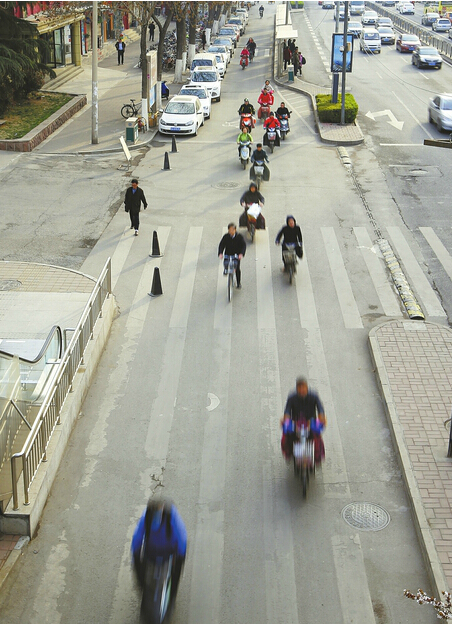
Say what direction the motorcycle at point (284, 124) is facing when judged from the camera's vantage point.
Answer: facing the viewer

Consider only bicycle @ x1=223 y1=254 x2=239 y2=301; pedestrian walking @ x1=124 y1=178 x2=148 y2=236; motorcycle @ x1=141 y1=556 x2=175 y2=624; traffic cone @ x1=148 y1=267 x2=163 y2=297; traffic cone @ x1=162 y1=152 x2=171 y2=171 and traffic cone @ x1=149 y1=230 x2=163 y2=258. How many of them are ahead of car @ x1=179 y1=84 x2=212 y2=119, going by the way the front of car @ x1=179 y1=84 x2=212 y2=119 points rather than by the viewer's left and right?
6

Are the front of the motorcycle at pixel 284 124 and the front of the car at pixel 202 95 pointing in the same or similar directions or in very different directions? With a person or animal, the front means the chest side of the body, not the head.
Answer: same or similar directions

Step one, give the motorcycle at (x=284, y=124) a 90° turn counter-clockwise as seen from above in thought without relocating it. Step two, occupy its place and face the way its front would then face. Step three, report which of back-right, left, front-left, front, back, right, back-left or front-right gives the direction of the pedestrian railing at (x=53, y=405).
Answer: right

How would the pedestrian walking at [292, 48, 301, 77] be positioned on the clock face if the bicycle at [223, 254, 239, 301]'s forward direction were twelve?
The pedestrian walking is roughly at 6 o'clock from the bicycle.

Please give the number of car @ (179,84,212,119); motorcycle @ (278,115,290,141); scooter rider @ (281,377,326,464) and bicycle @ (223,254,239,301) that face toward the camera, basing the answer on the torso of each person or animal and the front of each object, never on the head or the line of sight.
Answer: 4

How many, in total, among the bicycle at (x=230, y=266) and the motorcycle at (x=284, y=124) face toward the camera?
2

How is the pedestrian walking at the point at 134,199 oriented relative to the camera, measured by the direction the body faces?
toward the camera

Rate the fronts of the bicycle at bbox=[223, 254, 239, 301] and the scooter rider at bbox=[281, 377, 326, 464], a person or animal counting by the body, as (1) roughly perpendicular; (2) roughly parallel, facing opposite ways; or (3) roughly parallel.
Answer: roughly parallel

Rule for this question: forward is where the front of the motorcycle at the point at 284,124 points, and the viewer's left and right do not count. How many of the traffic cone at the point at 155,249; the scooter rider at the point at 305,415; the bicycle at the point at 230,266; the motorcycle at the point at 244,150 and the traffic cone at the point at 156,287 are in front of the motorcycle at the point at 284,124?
5

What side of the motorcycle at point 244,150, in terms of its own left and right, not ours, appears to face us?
front

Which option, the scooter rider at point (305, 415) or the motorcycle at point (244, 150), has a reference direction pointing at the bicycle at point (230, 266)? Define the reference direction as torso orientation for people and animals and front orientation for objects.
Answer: the motorcycle
